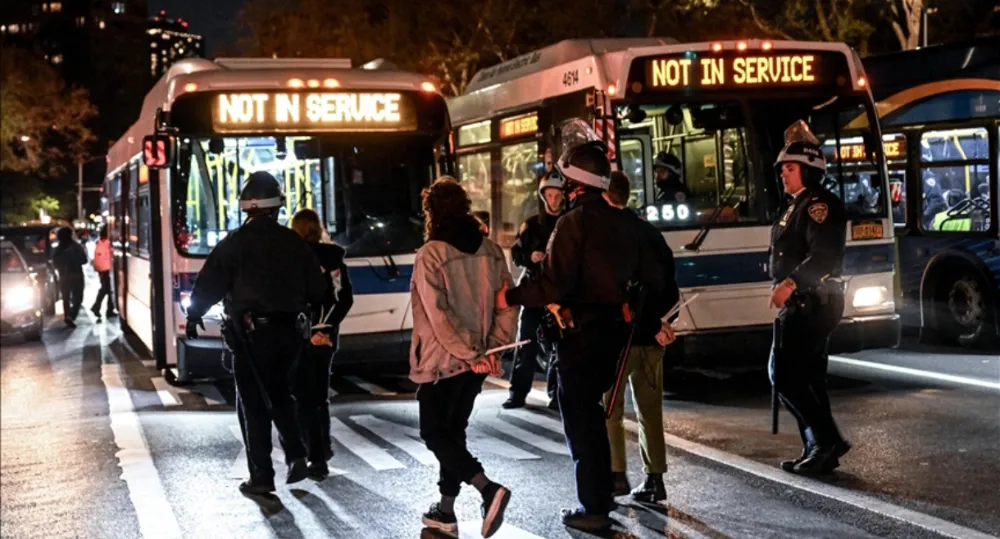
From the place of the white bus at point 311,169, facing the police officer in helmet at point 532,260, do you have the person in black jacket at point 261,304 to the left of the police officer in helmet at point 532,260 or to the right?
right

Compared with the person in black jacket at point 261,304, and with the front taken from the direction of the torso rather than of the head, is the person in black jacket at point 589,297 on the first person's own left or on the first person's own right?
on the first person's own right

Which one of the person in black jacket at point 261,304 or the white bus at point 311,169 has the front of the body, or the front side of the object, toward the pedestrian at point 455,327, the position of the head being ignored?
the white bus

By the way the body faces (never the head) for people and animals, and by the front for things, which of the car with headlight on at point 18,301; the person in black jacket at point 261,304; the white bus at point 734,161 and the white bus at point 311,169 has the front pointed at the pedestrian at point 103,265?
the person in black jacket

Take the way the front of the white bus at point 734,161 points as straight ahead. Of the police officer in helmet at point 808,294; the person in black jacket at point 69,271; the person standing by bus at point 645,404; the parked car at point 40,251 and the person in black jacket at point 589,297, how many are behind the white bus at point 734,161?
2

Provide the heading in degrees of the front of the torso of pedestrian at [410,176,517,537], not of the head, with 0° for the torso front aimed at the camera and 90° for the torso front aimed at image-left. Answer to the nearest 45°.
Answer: approximately 135°

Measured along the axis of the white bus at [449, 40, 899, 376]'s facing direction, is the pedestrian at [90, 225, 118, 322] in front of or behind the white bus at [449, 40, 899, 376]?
behind

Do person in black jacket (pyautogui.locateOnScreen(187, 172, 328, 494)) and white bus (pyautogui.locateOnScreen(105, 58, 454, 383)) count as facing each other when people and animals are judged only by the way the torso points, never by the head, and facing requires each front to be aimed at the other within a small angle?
yes

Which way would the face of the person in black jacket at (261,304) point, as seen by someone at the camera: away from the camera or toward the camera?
away from the camera

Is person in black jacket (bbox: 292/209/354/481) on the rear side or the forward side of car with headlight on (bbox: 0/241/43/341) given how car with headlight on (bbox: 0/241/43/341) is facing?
on the forward side

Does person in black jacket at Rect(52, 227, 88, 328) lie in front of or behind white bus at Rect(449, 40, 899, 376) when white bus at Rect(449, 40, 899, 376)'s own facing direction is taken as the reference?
behind

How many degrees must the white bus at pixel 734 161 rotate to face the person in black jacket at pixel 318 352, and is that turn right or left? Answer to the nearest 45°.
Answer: approximately 90° to its right

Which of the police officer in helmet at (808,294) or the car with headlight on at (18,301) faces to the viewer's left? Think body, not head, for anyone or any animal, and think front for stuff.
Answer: the police officer in helmet

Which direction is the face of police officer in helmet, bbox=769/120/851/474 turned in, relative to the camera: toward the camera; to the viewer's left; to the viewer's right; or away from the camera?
to the viewer's left

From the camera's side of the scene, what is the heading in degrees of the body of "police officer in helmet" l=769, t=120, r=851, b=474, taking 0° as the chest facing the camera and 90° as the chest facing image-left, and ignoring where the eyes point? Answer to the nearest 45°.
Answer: approximately 90°
